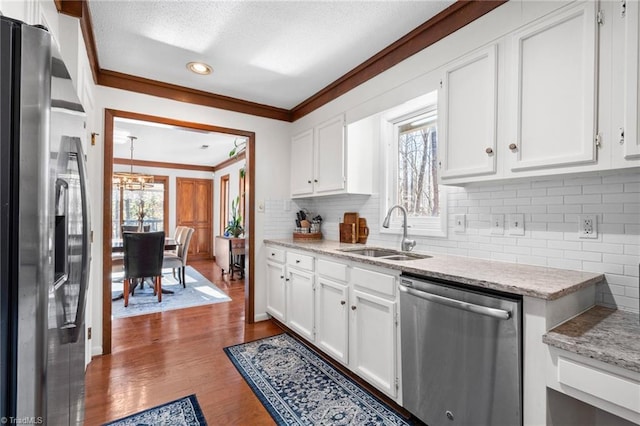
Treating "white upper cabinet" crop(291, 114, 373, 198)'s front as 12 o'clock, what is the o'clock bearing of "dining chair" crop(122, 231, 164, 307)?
The dining chair is roughly at 2 o'clock from the white upper cabinet.

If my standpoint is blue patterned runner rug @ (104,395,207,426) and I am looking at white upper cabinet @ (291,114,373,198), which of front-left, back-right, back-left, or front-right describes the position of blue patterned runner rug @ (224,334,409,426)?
front-right

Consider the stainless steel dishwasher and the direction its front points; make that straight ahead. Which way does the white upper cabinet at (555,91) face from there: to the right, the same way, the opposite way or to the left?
the same way

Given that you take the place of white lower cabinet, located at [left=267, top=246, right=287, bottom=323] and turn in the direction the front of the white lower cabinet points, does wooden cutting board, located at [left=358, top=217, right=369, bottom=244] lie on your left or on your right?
on your left

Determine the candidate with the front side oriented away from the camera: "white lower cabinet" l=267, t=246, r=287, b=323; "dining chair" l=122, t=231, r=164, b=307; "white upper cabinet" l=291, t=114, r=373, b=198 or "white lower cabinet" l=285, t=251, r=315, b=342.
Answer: the dining chair

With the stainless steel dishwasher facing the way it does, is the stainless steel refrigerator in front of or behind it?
in front

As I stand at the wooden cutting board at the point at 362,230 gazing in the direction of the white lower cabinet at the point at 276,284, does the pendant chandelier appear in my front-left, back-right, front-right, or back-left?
front-right

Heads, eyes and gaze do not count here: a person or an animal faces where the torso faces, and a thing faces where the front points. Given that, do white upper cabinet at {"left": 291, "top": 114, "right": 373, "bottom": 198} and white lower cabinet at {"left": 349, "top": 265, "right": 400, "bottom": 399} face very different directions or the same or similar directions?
same or similar directions

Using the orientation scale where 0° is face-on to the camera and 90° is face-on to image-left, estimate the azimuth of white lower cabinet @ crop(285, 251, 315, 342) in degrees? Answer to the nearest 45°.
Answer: approximately 45°

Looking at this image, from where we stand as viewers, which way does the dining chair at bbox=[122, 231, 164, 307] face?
facing away from the viewer

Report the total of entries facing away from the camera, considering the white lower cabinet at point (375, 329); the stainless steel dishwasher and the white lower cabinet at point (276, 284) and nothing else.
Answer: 0

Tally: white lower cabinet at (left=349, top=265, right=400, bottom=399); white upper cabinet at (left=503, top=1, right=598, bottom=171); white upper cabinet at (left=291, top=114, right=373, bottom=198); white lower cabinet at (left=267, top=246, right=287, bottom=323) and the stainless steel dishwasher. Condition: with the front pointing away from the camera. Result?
0

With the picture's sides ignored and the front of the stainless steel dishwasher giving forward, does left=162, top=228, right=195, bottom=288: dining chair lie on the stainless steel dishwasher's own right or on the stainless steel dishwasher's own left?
on the stainless steel dishwasher's own right

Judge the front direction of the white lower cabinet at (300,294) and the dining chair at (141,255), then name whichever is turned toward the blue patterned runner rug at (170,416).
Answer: the white lower cabinet

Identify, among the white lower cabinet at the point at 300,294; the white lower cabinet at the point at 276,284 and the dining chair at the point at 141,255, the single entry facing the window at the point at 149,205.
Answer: the dining chair

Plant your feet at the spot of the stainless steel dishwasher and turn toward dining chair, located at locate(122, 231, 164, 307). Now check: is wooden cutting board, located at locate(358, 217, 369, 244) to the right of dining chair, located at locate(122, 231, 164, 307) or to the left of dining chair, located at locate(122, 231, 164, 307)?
right

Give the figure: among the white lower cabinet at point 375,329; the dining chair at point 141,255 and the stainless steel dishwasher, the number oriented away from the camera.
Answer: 1

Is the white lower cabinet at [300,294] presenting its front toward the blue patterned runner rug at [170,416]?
yes

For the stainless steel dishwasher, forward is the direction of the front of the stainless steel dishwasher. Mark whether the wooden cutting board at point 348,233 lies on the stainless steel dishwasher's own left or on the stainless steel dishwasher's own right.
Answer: on the stainless steel dishwasher's own right
